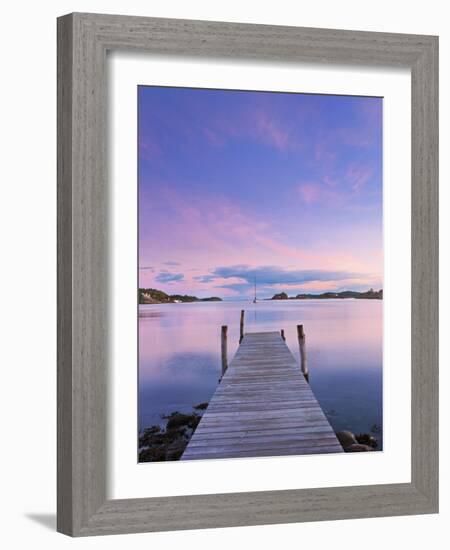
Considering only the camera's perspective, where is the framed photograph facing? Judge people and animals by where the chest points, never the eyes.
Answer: facing the viewer and to the right of the viewer
